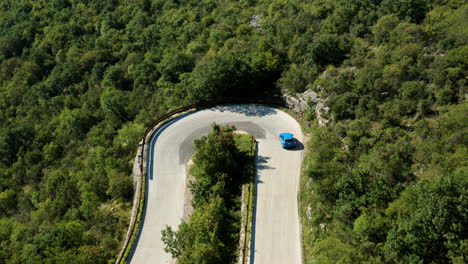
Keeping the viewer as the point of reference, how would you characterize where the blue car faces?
facing away from the viewer and to the left of the viewer
